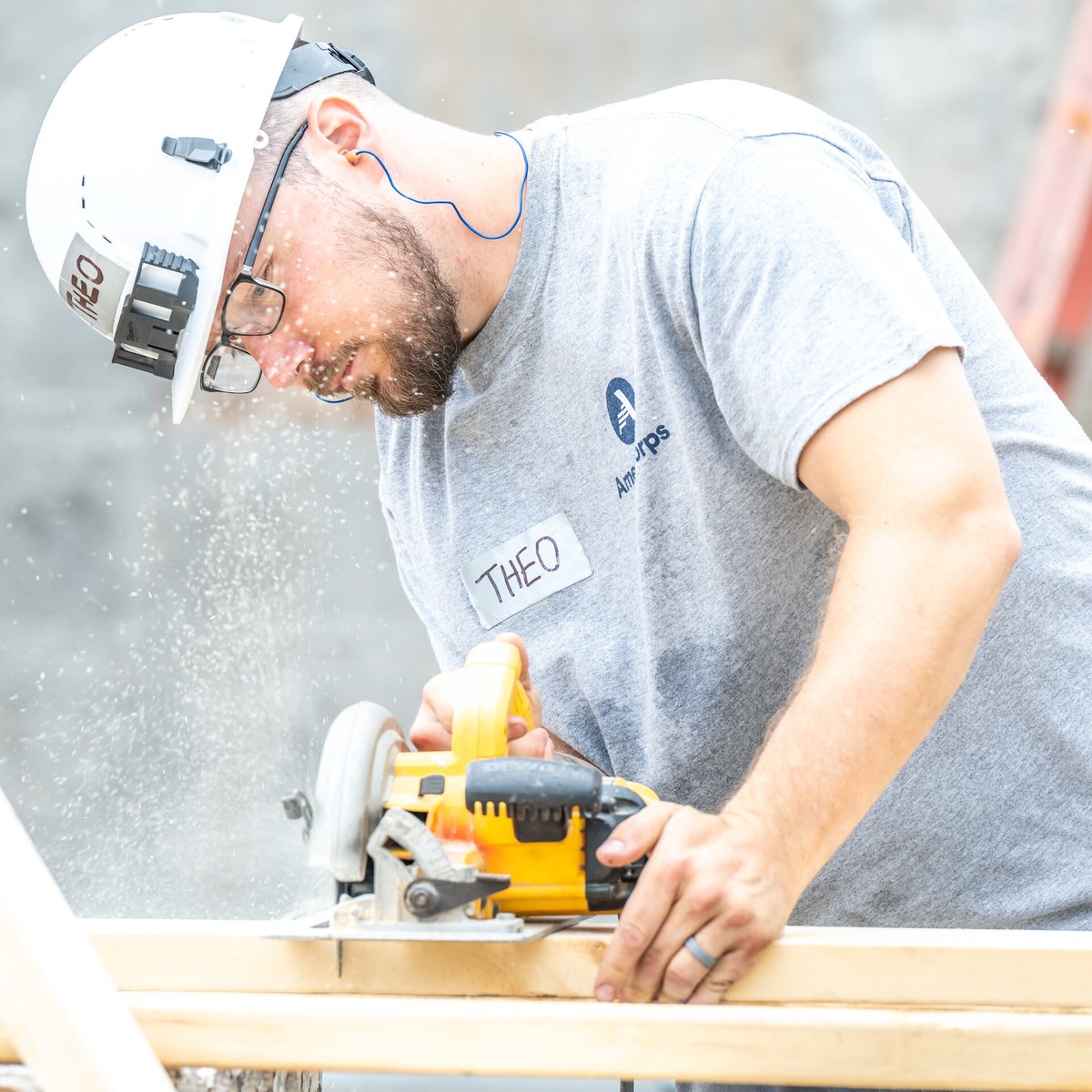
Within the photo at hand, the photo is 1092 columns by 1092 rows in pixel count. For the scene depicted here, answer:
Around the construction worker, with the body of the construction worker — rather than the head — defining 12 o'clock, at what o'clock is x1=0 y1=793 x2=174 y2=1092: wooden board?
The wooden board is roughly at 11 o'clock from the construction worker.

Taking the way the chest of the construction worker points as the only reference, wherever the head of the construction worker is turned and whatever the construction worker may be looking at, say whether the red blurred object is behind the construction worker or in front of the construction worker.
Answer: behind

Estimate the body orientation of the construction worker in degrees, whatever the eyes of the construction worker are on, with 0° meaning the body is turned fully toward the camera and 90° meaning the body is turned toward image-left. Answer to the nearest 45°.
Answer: approximately 45°
